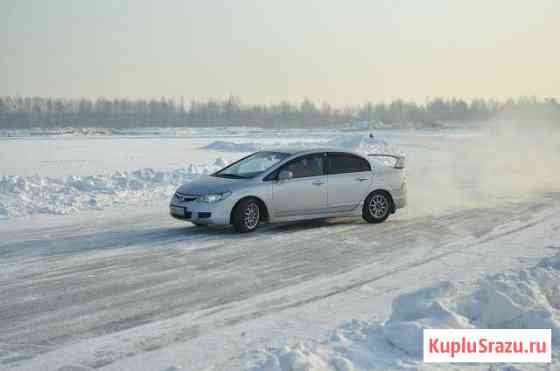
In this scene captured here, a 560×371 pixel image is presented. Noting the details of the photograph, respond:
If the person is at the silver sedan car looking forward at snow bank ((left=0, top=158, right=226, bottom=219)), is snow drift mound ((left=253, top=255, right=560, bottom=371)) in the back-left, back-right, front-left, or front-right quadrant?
back-left

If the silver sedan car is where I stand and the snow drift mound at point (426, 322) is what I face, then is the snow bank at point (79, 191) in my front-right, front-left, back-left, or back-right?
back-right

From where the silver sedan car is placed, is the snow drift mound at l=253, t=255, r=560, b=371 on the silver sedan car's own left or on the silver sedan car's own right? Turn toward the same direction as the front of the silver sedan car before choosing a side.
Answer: on the silver sedan car's own left

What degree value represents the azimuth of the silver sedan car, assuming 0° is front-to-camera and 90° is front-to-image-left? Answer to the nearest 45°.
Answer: approximately 45°

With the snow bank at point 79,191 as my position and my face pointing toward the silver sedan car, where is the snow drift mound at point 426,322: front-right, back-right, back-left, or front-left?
front-right

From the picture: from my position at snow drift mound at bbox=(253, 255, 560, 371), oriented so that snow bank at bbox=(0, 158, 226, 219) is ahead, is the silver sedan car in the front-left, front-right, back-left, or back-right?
front-right

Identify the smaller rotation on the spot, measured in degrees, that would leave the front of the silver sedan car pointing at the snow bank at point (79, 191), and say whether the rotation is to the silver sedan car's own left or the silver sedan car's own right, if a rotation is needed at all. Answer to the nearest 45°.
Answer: approximately 90° to the silver sedan car's own right
